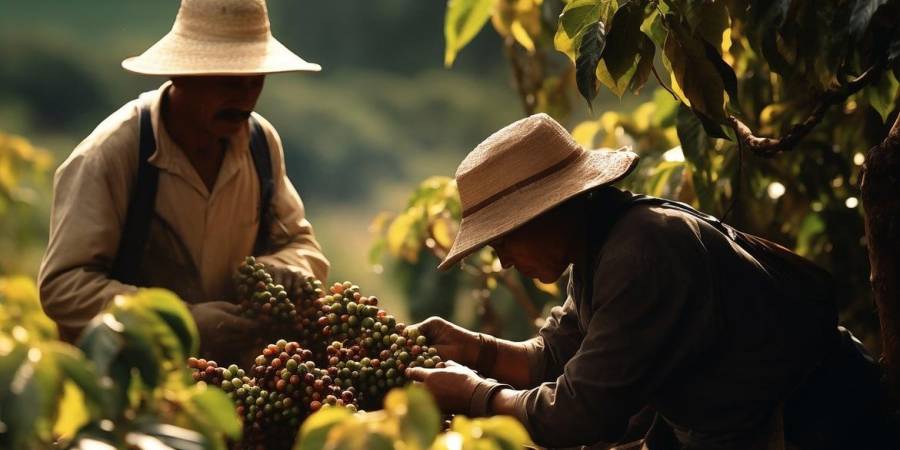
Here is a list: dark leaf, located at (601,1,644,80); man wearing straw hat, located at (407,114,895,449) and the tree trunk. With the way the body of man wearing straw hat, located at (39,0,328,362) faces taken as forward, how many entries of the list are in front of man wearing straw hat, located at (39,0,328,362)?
3

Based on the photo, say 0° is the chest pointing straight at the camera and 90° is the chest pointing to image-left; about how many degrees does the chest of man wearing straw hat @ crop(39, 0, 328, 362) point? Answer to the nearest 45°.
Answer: approximately 315°

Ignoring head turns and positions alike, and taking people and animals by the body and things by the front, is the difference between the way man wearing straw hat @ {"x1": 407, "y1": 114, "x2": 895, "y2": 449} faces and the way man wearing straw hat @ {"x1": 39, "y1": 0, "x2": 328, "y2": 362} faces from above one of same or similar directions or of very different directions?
very different directions

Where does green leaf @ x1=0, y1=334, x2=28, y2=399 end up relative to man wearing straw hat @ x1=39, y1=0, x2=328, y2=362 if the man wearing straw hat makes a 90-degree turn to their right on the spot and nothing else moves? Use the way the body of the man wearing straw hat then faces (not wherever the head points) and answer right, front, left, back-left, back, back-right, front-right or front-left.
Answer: front-left

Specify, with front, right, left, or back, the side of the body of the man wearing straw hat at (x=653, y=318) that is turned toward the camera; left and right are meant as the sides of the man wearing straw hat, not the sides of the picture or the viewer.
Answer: left

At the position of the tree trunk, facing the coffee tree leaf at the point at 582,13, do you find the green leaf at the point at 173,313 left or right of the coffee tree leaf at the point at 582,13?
left

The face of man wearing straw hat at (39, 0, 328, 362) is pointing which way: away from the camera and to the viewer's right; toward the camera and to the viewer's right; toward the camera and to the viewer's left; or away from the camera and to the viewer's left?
toward the camera and to the viewer's right

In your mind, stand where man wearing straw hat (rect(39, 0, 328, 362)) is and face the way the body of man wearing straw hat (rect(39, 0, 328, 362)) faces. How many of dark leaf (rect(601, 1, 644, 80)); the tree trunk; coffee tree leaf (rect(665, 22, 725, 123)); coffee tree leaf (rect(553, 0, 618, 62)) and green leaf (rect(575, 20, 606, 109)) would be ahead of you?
5

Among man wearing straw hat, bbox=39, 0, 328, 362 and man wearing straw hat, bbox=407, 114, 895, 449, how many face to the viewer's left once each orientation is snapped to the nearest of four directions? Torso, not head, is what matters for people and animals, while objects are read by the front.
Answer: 1

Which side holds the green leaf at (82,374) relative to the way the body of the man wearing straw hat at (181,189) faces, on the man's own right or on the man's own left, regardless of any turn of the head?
on the man's own right

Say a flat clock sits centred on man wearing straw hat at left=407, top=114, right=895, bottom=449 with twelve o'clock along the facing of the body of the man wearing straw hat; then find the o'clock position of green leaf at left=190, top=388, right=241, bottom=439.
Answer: The green leaf is roughly at 10 o'clock from the man wearing straw hat.
